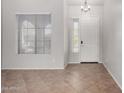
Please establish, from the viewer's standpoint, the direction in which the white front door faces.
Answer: facing the viewer

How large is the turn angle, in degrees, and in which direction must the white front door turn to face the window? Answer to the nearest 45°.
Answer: approximately 45° to its right
